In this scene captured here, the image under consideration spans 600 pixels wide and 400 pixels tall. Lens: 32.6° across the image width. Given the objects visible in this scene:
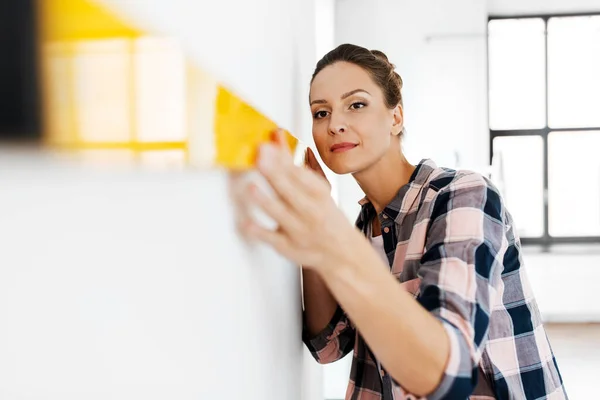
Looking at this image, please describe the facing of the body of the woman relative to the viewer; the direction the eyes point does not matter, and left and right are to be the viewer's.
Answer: facing the viewer and to the left of the viewer

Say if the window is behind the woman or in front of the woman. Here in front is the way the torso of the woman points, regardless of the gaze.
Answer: behind

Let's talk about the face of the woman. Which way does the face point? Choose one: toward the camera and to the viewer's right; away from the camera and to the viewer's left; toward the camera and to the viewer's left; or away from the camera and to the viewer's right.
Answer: toward the camera and to the viewer's left
